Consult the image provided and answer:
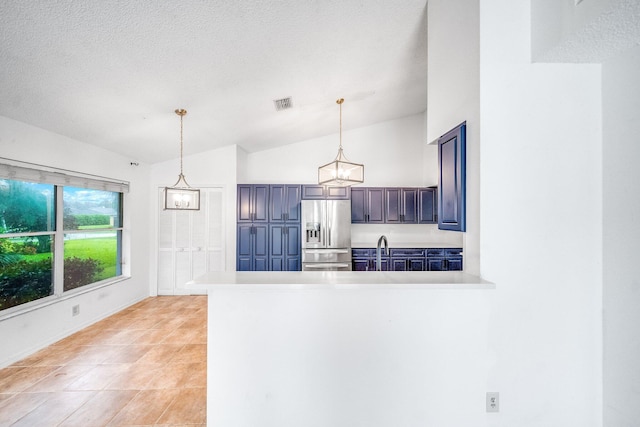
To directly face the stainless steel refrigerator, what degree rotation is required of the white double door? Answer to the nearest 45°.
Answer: approximately 45° to its left

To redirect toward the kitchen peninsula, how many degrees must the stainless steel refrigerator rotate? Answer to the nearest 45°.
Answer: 0° — it already faces it

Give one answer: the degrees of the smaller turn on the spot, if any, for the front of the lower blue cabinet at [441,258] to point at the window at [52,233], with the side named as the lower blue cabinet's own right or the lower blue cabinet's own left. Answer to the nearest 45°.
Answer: approximately 45° to the lower blue cabinet's own right

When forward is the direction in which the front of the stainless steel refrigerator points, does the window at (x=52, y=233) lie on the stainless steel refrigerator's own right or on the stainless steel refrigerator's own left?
on the stainless steel refrigerator's own right
